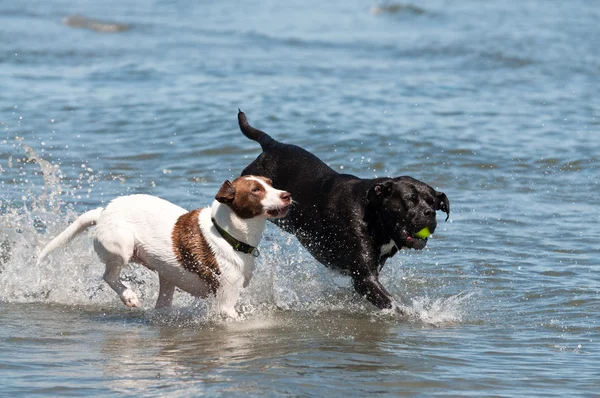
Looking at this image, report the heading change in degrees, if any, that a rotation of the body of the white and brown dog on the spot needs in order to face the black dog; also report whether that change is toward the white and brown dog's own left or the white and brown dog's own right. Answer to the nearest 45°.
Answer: approximately 45° to the white and brown dog's own left

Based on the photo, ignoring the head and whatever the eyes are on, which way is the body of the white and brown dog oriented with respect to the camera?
to the viewer's right

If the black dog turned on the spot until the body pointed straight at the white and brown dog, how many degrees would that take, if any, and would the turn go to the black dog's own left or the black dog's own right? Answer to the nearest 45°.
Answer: approximately 90° to the black dog's own right

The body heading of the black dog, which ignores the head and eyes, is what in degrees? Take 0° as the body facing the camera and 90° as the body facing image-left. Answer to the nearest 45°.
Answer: approximately 315°
